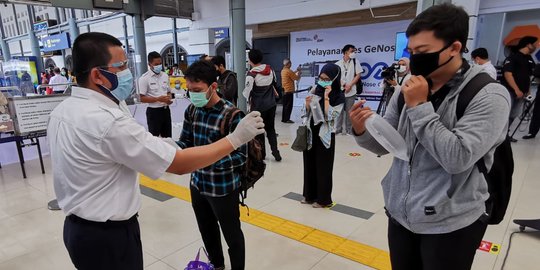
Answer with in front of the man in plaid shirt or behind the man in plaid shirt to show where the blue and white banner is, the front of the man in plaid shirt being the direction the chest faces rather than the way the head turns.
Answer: behind

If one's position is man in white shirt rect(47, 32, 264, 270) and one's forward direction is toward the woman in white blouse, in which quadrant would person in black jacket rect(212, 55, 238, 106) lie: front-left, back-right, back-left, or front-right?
front-left

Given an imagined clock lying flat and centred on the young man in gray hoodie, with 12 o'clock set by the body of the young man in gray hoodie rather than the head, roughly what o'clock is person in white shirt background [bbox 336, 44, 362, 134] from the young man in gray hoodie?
The person in white shirt background is roughly at 4 o'clock from the young man in gray hoodie.

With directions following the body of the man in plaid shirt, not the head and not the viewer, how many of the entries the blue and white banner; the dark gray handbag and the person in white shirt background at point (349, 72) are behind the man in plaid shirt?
3

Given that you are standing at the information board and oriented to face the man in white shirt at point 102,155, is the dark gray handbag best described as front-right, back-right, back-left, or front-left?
front-left

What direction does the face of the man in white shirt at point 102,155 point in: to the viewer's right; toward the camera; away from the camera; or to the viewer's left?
to the viewer's right

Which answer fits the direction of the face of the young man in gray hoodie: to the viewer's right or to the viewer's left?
to the viewer's left

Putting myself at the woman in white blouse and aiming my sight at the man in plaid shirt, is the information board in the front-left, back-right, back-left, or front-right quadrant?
front-right

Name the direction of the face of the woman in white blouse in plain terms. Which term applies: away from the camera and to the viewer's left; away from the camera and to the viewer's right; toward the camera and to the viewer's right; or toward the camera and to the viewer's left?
toward the camera and to the viewer's left

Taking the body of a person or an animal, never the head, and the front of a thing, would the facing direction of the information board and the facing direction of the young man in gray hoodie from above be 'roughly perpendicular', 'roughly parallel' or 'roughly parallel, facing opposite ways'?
roughly perpendicular

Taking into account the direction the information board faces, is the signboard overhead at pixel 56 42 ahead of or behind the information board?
behind

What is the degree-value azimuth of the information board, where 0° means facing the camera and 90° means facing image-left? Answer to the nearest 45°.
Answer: approximately 0°

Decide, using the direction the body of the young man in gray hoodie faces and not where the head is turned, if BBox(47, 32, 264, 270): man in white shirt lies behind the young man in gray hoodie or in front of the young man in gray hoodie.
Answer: in front

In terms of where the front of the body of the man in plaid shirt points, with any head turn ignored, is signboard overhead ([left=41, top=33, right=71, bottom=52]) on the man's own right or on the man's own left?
on the man's own right

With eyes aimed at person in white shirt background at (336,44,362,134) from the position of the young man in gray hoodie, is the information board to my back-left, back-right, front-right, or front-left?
front-left

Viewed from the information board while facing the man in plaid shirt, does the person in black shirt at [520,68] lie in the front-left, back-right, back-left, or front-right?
front-left

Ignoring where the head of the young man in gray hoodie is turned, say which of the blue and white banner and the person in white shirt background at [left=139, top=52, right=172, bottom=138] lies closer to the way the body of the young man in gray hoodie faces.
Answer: the person in white shirt background

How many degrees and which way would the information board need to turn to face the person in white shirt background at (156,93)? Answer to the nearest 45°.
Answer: approximately 90° to its left

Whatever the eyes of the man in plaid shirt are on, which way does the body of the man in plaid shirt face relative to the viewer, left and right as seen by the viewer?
facing the viewer and to the left of the viewer

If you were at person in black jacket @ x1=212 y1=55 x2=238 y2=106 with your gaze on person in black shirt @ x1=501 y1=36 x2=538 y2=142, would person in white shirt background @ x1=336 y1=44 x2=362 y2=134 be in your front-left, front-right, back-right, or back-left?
front-left

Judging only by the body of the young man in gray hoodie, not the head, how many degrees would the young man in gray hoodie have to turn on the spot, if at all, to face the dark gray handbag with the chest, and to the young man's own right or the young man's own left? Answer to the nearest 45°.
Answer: approximately 90° to the young man's own right
